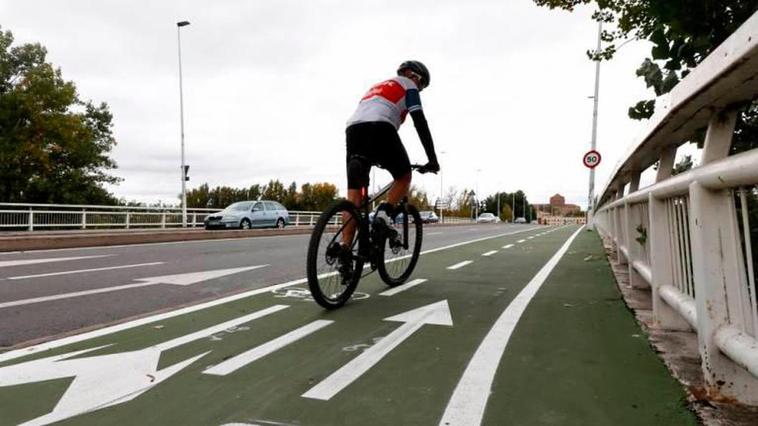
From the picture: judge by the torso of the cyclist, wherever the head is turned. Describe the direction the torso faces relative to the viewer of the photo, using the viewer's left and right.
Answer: facing away from the viewer and to the right of the viewer

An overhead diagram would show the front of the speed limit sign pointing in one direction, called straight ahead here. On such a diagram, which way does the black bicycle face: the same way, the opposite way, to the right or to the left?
the opposite way

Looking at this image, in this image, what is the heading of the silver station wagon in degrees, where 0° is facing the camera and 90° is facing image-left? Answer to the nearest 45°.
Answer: approximately 45°

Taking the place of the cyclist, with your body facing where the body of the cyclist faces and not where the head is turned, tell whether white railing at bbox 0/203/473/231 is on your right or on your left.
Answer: on your left

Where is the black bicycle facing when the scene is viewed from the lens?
facing away from the viewer and to the right of the viewer

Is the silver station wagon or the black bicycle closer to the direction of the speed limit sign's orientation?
the black bicycle

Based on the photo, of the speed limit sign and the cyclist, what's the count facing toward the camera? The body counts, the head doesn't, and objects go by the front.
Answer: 1

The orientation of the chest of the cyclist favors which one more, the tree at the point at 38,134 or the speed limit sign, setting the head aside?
the speed limit sign

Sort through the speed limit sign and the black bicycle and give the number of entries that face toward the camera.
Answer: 1

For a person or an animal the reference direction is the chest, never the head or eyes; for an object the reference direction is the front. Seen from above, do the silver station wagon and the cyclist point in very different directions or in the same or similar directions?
very different directions

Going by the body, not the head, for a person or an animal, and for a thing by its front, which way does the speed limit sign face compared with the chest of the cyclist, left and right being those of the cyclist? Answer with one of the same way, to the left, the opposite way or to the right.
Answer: the opposite way
